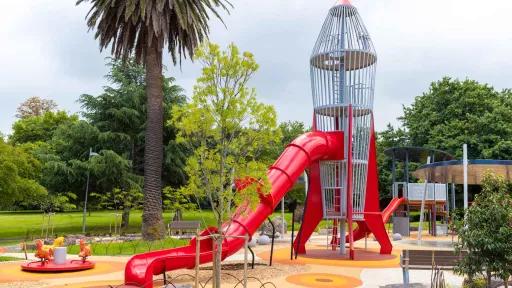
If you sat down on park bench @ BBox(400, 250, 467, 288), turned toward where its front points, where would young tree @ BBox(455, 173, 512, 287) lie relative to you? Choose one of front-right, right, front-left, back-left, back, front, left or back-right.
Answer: back-right

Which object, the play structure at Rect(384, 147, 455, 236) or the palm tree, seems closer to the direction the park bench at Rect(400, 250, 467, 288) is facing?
the play structure

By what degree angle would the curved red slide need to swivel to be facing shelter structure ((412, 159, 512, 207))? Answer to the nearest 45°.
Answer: approximately 180°

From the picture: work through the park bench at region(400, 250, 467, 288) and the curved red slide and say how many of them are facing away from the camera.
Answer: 1

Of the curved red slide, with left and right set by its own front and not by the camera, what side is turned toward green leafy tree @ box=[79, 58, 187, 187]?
right

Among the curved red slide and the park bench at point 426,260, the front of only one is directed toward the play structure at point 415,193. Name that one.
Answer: the park bench

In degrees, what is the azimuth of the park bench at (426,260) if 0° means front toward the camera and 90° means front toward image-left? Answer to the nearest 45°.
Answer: approximately 180°

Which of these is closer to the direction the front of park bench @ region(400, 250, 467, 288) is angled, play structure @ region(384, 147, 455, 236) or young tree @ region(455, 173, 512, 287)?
the play structure

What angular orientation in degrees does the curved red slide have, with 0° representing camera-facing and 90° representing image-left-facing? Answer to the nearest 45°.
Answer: approximately 45°

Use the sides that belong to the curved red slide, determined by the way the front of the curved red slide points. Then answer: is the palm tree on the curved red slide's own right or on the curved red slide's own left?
on the curved red slide's own right

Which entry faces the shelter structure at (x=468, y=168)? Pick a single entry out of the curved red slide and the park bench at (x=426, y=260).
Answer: the park bench

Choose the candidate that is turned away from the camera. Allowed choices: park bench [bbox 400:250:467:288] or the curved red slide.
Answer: the park bench
